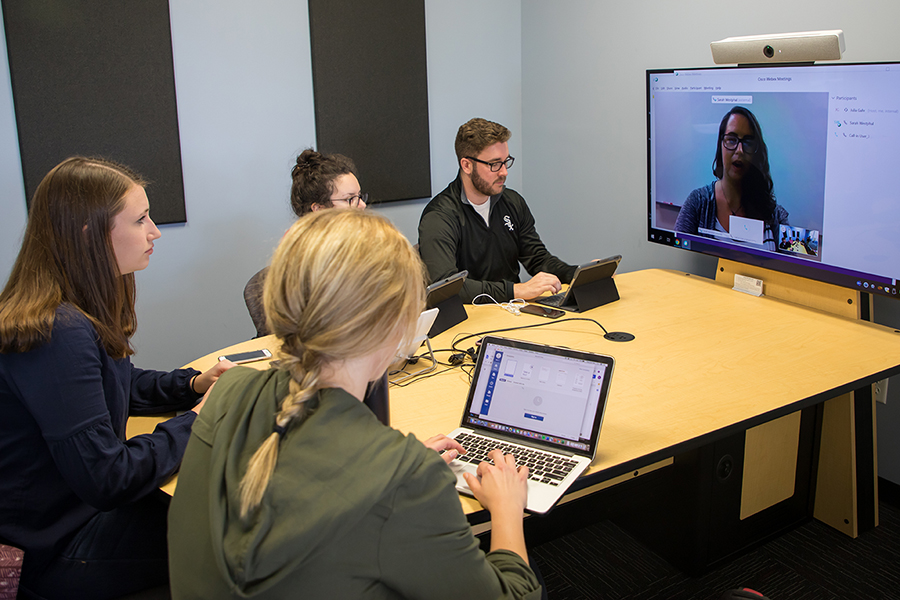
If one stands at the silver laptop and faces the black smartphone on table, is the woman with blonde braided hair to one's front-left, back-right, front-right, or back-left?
back-left

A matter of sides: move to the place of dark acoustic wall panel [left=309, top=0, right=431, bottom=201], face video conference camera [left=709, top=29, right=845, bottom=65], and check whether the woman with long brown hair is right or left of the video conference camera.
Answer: right

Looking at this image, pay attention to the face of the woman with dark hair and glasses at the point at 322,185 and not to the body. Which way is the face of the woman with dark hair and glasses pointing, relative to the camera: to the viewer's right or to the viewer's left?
to the viewer's right

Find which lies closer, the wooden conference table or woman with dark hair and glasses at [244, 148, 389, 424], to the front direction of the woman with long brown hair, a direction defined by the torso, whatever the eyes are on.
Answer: the wooden conference table

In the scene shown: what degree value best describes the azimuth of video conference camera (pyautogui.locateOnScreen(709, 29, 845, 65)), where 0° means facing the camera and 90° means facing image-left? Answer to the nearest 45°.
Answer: approximately 45°

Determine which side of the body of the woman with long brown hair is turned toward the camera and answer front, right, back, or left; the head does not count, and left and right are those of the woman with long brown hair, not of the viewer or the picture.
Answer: right

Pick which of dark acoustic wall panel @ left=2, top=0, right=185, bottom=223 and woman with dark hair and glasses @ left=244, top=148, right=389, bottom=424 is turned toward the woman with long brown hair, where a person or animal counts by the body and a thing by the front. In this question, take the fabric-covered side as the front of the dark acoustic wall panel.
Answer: the dark acoustic wall panel

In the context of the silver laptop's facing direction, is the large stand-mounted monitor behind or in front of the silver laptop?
behind
